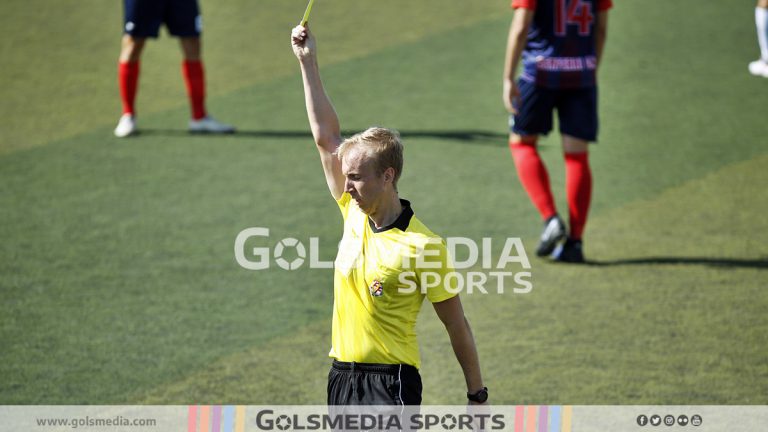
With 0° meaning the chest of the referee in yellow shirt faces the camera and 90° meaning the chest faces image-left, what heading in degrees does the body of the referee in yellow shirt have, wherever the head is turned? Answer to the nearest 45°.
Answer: approximately 45°

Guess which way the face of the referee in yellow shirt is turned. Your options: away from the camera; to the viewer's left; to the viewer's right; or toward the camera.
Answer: to the viewer's left

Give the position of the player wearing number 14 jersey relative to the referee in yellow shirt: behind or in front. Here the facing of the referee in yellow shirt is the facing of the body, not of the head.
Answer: behind
